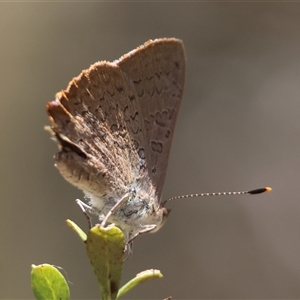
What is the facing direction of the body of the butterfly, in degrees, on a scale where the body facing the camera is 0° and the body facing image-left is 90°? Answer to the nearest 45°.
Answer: approximately 270°
